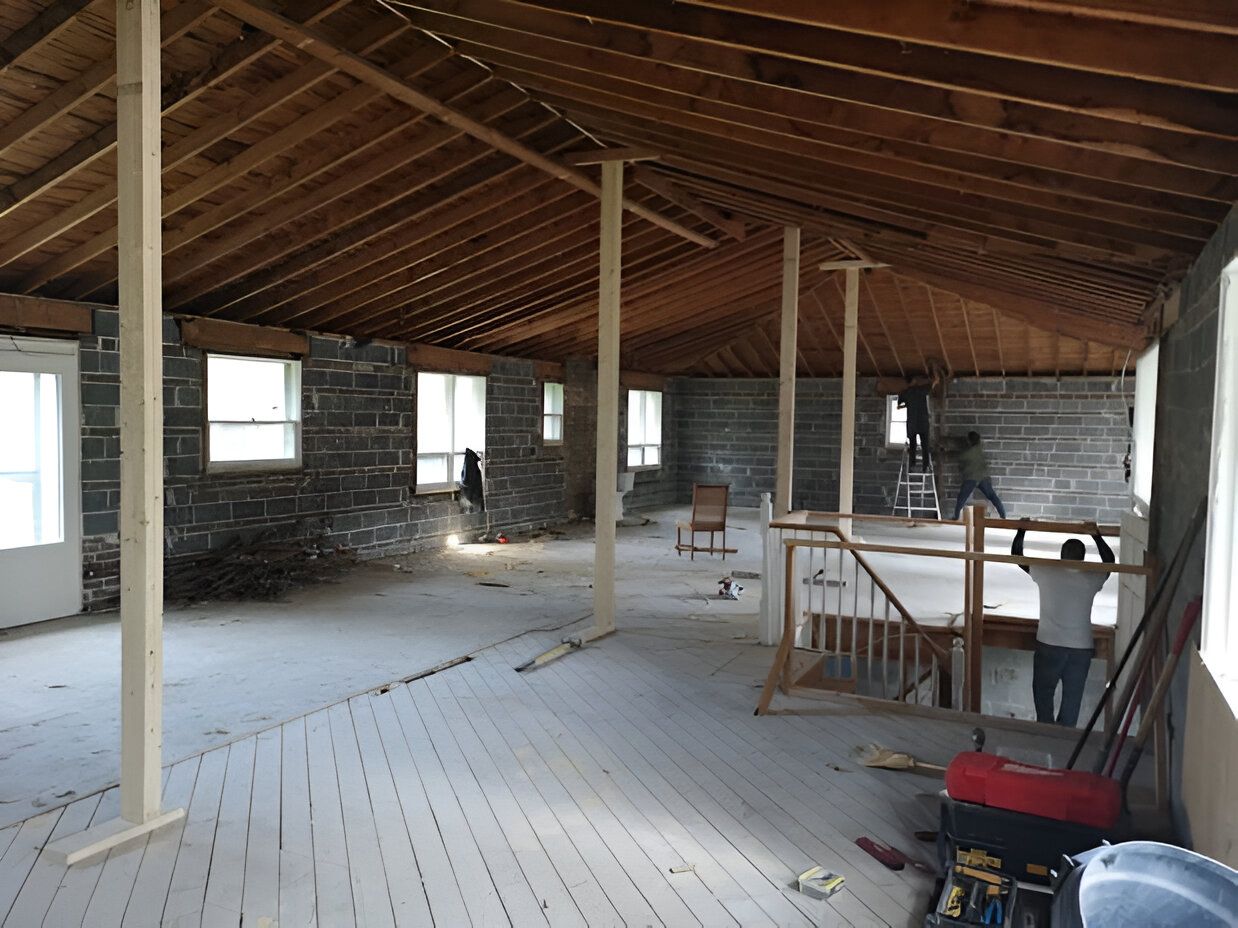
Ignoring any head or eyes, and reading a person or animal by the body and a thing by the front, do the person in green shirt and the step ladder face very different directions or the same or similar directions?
very different directions

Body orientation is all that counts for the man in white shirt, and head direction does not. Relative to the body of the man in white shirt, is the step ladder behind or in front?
in front

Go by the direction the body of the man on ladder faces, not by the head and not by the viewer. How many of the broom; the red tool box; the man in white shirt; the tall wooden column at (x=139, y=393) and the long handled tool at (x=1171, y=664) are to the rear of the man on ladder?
5

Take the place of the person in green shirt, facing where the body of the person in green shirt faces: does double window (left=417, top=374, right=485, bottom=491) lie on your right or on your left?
on your left

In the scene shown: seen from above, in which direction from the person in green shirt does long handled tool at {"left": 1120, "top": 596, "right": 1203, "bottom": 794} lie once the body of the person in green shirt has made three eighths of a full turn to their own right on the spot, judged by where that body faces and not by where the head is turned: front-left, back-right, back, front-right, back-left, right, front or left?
front-right

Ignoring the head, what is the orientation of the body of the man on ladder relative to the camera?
away from the camera

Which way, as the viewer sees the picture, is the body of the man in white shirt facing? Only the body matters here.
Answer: away from the camera

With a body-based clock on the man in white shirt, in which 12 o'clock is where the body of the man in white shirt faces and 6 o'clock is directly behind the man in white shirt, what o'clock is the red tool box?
The red tool box is roughly at 6 o'clock from the man in white shirt.

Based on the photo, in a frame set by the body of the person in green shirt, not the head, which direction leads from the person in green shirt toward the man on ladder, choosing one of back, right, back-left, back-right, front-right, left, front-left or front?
front-left

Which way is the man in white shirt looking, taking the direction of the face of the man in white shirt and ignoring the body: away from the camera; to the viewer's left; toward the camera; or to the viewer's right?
away from the camera

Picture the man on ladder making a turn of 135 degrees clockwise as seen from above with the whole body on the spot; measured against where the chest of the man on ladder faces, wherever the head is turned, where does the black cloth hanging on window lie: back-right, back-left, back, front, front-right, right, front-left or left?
right

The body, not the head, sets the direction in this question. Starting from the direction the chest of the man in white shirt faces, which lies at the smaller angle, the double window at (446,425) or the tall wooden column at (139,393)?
the double window
